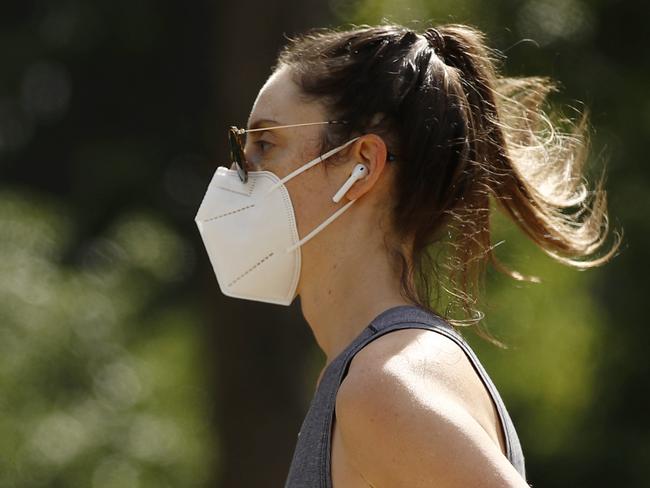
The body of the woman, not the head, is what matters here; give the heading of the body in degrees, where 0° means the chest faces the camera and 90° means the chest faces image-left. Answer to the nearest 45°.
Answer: approximately 90°

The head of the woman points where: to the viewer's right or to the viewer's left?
to the viewer's left
